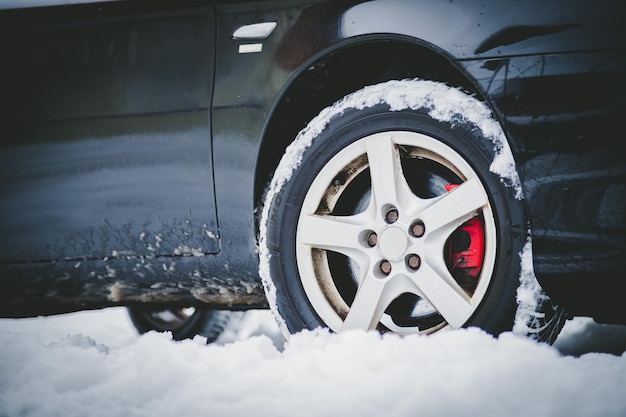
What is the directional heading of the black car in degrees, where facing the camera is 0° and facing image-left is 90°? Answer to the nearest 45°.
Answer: approximately 270°
